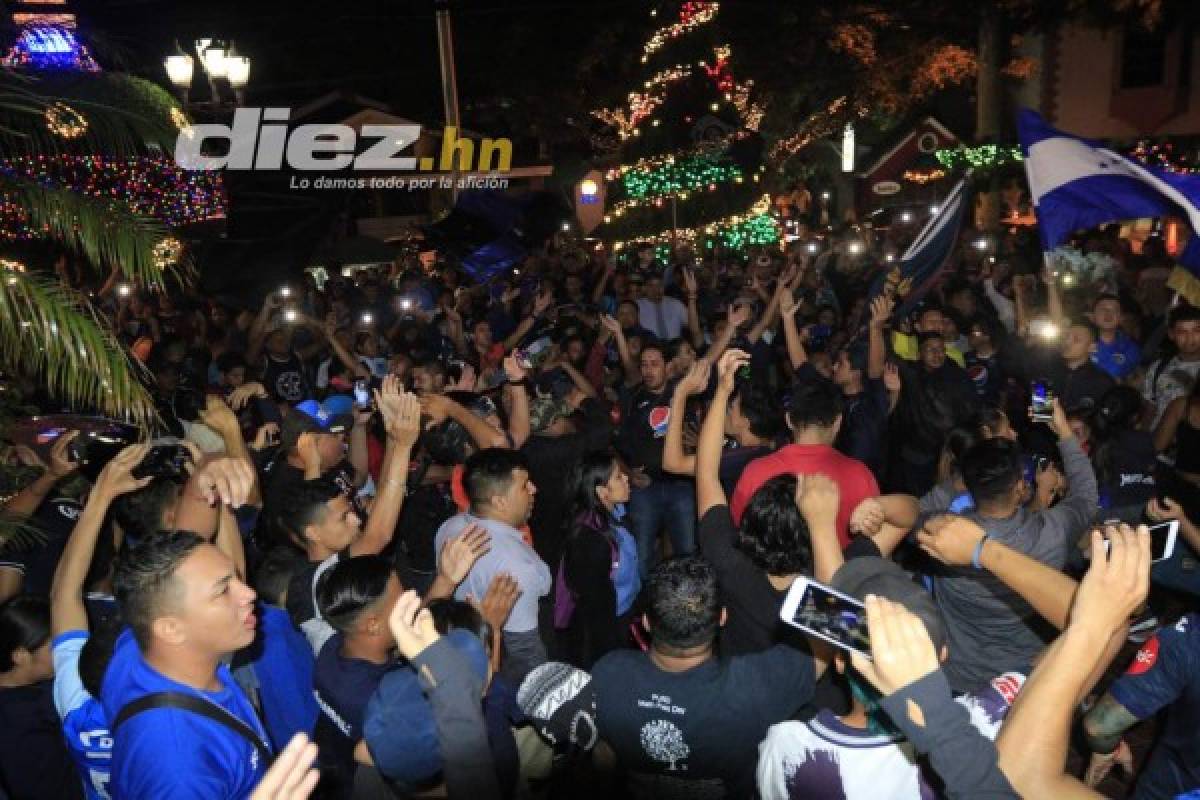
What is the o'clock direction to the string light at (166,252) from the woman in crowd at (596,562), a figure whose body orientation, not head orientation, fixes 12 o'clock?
The string light is roughly at 6 o'clock from the woman in crowd.

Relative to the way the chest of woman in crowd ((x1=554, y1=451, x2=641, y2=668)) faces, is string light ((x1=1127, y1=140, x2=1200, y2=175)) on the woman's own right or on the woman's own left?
on the woman's own left

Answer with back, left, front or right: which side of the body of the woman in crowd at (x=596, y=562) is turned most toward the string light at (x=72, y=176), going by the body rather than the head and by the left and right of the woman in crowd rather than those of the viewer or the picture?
back

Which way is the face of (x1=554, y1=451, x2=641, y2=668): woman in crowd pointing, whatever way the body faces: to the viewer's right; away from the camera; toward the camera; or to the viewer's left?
to the viewer's right

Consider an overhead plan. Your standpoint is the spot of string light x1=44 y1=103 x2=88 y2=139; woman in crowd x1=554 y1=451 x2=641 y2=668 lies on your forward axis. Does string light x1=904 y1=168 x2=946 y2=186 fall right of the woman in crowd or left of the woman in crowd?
left

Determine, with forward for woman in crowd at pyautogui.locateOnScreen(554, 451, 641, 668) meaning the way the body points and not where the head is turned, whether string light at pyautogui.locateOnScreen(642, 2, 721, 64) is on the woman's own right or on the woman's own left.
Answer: on the woman's own left
